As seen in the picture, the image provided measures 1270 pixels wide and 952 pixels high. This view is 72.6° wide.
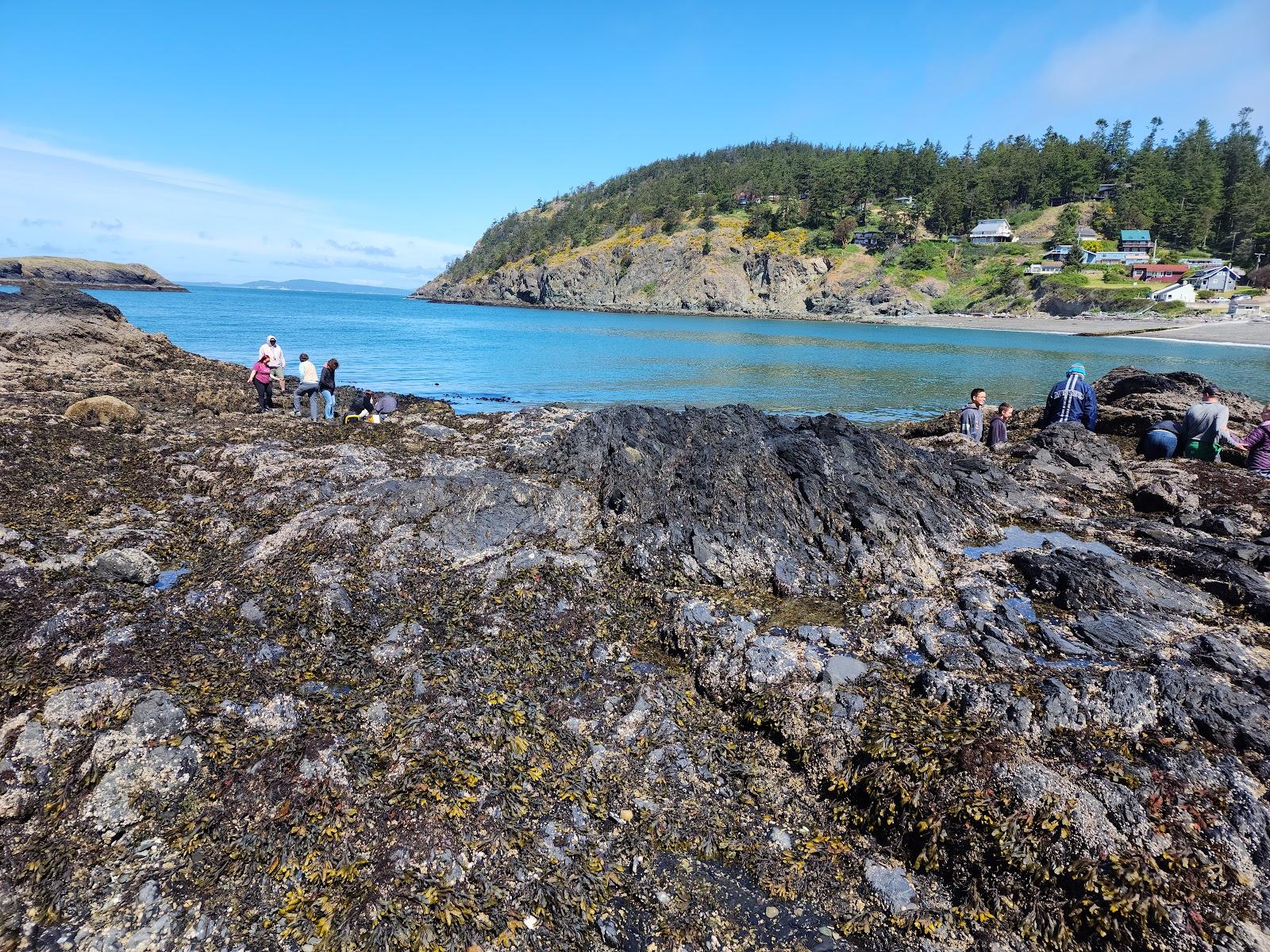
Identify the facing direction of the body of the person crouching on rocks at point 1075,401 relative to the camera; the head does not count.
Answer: away from the camera

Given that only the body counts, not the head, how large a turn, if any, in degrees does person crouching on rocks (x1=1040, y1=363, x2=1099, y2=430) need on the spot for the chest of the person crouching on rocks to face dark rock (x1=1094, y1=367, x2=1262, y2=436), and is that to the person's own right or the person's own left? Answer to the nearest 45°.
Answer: approximately 45° to the person's own right

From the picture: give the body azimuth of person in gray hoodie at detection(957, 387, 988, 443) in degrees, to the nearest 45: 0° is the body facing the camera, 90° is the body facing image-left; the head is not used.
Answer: approximately 315°

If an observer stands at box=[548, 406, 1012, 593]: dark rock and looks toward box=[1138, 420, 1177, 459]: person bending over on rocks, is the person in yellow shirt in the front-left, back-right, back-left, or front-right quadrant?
back-left
